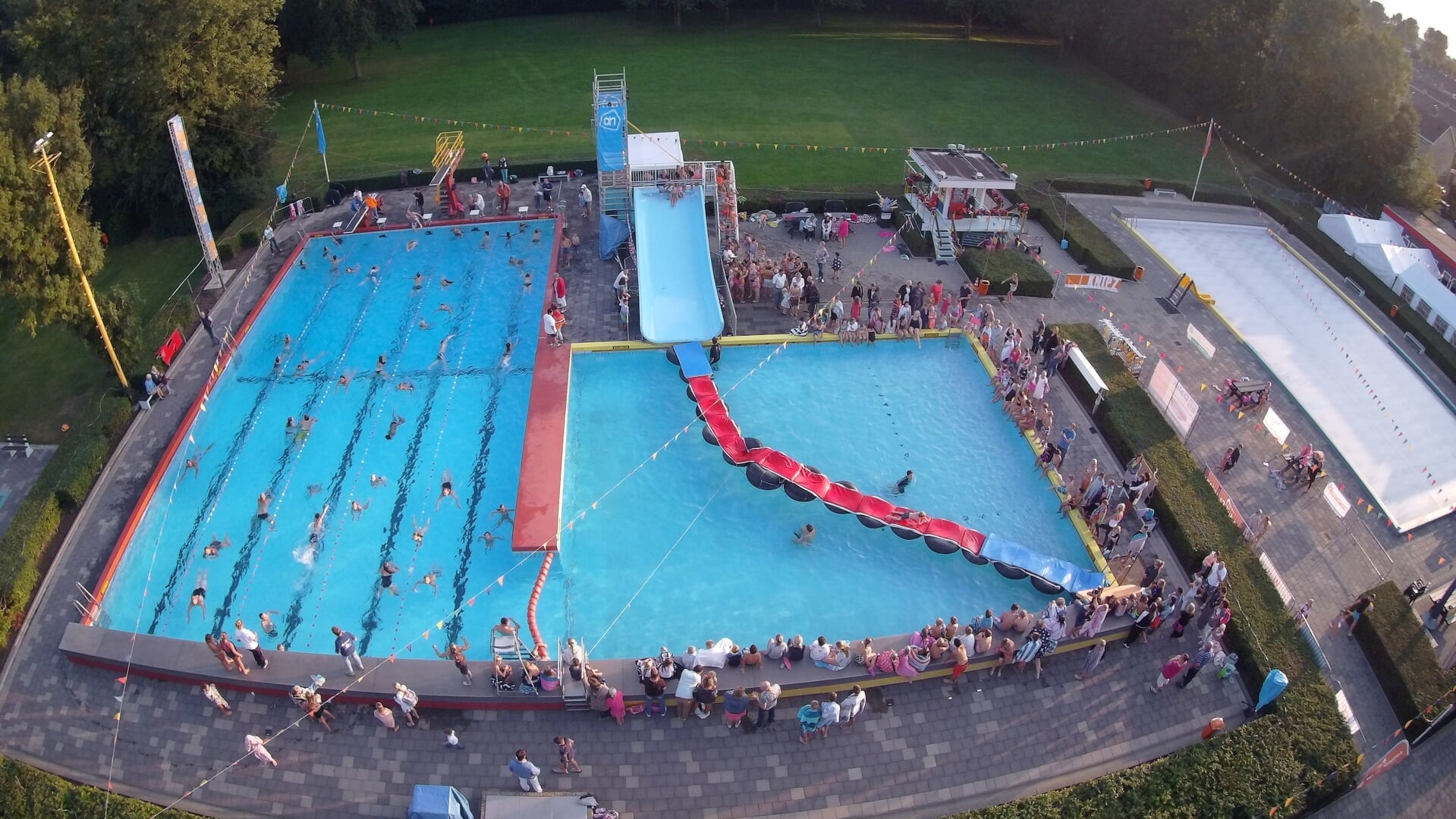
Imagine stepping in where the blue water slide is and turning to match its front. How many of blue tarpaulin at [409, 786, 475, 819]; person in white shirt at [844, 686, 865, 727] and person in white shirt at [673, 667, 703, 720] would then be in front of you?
3

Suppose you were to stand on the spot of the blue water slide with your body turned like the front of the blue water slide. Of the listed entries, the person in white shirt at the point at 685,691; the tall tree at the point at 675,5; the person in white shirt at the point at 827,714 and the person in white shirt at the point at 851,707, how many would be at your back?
1

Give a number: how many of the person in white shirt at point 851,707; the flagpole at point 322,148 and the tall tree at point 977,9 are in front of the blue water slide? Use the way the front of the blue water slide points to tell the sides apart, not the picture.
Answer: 1

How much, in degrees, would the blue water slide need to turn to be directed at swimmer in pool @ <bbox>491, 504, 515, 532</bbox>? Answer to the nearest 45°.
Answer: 0° — it already faces them

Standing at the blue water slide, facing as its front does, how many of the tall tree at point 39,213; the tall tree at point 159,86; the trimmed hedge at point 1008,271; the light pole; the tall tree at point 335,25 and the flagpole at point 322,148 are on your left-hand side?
1

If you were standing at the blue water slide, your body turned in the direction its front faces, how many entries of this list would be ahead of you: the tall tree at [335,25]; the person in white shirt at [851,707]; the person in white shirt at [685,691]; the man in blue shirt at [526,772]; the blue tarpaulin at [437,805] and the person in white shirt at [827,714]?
5

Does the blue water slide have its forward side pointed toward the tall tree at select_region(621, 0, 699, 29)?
no

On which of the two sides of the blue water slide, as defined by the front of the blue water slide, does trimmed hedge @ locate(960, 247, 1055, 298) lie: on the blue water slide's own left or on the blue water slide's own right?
on the blue water slide's own left

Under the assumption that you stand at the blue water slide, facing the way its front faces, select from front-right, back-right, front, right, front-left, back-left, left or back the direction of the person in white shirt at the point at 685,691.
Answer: front

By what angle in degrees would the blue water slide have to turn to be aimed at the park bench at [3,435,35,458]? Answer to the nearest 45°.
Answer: approximately 90° to its right

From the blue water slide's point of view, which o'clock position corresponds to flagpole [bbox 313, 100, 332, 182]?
The flagpole is roughly at 4 o'clock from the blue water slide.

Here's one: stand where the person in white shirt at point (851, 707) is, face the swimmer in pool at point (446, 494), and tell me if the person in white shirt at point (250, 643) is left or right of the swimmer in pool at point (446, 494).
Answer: left

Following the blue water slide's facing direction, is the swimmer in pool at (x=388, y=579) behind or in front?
in front

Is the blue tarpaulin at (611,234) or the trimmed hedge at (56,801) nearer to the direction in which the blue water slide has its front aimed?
the trimmed hedge

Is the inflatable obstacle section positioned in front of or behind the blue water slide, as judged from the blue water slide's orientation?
in front

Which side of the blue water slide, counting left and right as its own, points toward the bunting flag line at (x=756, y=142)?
back

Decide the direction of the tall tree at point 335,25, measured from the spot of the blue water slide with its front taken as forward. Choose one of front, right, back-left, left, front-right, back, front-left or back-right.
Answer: back-right

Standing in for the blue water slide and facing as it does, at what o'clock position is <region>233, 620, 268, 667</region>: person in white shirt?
The person in white shirt is roughly at 1 o'clock from the blue water slide.

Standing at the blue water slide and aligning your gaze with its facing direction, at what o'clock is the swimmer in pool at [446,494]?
The swimmer in pool is roughly at 1 o'clock from the blue water slide.

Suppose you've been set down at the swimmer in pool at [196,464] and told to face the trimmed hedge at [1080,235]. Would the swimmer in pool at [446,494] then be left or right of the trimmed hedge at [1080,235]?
right

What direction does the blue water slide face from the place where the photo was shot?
facing the viewer

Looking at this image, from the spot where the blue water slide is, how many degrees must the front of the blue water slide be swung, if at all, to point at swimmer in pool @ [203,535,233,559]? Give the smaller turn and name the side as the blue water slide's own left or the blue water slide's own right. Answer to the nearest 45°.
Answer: approximately 45° to the blue water slide's own right

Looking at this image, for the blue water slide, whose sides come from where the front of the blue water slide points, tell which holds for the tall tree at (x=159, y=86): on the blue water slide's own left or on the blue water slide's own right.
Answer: on the blue water slide's own right

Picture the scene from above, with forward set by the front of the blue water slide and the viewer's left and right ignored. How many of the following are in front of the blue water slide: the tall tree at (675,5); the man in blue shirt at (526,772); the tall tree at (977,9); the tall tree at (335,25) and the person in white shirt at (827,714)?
2
